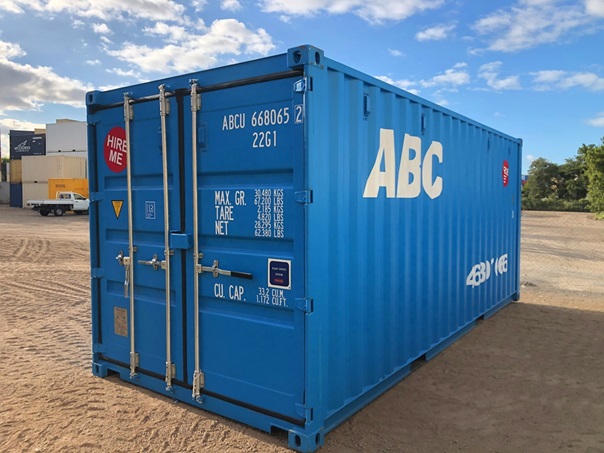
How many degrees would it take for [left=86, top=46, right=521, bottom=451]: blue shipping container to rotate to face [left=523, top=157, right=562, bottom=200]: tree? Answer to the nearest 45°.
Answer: approximately 180°

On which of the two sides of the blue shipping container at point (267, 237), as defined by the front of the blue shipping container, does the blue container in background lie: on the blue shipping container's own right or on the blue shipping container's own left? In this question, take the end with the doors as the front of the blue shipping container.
on the blue shipping container's own right

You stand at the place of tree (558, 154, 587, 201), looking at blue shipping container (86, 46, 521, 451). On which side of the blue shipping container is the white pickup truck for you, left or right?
right

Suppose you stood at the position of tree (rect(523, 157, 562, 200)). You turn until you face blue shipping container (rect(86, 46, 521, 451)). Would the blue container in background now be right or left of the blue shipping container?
right

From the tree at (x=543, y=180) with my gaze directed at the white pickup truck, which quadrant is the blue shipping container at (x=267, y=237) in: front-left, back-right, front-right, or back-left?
front-left

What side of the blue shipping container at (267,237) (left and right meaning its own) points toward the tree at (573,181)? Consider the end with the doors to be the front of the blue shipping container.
back

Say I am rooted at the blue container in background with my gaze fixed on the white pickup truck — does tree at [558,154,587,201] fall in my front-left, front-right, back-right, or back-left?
front-left

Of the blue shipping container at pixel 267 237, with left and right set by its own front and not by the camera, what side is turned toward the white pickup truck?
right

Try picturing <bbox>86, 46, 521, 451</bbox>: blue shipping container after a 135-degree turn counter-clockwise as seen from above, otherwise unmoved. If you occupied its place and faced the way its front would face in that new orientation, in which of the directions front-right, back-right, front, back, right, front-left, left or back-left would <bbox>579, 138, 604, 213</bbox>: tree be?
front-left

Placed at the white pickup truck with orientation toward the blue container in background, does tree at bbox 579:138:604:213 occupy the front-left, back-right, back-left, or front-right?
back-right

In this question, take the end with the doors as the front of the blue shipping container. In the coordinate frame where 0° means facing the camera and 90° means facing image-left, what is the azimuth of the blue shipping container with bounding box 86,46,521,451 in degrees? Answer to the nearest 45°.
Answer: approximately 45°
